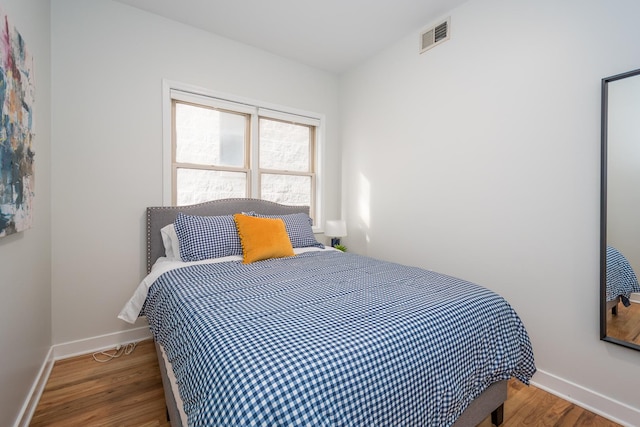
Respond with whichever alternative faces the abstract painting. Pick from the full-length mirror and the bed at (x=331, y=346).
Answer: the full-length mirror

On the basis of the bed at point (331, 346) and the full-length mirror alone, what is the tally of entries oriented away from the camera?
0

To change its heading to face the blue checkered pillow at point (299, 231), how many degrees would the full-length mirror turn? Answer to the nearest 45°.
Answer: approximately 45° to its right

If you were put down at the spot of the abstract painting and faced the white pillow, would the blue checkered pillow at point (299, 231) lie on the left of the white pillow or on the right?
right

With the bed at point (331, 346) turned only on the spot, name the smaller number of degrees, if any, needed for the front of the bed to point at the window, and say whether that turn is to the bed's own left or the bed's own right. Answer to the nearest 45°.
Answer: approximately 180°

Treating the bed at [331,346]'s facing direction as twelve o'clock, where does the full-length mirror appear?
The full-length mirror is roughly at 10 o'clock from the bed.

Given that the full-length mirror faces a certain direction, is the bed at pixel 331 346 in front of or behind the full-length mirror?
in front

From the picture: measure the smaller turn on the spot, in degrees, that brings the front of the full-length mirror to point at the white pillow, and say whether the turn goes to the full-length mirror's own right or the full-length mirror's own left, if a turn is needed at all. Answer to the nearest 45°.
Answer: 0° — it already faces it

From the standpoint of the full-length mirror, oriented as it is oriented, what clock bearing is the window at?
The window is roughly at 1 o'clock from the full-length mirror.

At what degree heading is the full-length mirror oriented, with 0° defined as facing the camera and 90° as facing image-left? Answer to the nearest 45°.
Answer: approximately 45°

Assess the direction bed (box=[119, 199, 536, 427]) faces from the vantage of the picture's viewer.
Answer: facing the viewer and to the right of the viewer
